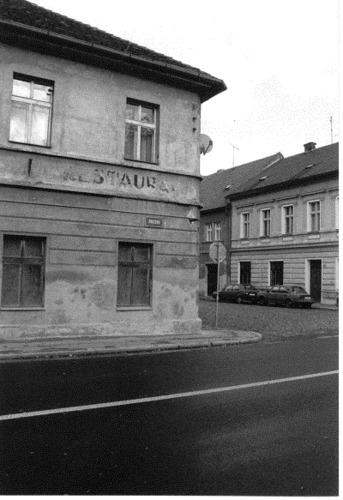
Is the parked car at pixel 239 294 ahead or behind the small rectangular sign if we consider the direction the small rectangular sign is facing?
behind

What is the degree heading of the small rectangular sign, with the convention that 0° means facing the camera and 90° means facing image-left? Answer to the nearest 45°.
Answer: approximately 0°

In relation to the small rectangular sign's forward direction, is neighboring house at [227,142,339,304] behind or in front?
behind

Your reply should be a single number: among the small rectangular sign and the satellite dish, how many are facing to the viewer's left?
0

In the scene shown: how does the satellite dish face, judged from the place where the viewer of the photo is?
facing the viewer and to the right of the viewer

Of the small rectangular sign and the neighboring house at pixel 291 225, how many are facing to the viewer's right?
0

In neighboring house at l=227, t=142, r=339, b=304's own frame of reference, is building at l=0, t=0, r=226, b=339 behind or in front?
in front

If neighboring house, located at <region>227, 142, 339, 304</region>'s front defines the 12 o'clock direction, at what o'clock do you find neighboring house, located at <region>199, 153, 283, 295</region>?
neighboring house, located at <region>199, 153, 283, 295</region> is roughly at 3 o'clock from neighboring house, located at <region>227, 142, 339, 304</region>.

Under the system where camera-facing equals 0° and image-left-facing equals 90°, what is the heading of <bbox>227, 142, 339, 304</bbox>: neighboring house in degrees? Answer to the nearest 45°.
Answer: approximately 45°

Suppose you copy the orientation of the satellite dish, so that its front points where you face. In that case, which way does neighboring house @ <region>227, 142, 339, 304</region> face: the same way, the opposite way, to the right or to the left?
to the right

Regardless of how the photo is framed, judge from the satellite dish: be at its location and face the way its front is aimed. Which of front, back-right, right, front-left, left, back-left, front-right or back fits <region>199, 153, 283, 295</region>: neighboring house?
back-left
